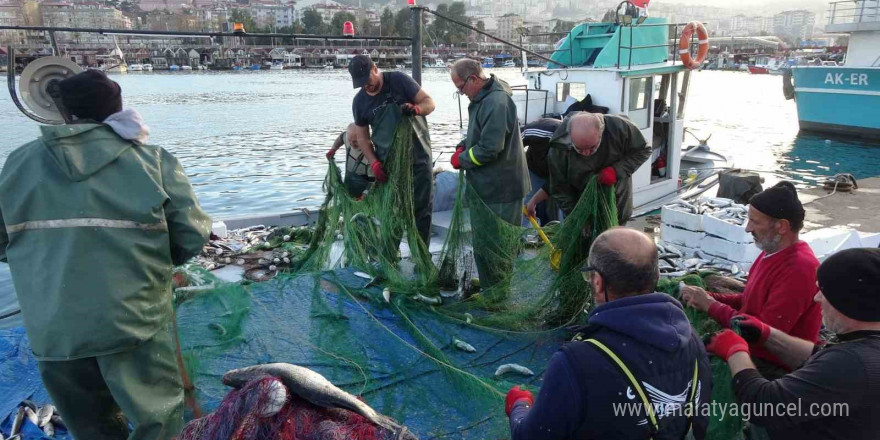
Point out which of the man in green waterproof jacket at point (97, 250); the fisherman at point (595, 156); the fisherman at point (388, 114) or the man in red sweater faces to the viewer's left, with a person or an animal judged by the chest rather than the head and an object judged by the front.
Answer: the man in red sweater

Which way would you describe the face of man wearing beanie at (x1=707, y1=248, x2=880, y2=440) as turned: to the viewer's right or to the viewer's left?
to the viewer's left

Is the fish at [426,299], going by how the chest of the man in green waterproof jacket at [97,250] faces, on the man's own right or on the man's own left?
on the man's own right

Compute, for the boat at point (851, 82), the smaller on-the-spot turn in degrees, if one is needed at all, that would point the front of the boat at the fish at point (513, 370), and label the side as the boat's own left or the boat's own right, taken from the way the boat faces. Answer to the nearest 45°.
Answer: approximately 90° to the boat's own left

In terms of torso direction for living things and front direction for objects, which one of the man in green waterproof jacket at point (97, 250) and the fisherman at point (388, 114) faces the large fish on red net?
the fisherman

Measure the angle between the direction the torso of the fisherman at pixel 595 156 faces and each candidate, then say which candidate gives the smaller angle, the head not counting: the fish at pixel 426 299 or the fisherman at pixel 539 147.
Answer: the fish

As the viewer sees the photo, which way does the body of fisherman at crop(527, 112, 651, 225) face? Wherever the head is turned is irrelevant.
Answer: toward the camera

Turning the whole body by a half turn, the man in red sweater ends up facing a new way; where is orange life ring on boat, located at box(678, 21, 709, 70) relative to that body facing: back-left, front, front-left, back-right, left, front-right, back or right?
left

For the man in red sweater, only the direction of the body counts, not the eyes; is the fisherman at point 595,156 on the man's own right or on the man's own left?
on the man's own right

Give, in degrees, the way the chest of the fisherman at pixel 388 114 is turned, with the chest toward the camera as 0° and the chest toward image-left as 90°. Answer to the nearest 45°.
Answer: approximately 0°

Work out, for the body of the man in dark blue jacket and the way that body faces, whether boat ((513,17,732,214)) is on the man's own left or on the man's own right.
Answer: on the man's own right

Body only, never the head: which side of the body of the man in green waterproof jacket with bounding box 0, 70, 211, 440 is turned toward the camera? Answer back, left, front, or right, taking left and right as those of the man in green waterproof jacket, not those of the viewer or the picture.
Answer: back

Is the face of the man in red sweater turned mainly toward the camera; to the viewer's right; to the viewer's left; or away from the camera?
to the viewer's left

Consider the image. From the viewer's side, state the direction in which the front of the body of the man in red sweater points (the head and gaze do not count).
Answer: to the viewer's left

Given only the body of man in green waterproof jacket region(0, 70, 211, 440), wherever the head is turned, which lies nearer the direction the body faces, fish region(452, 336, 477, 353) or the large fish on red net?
the fish

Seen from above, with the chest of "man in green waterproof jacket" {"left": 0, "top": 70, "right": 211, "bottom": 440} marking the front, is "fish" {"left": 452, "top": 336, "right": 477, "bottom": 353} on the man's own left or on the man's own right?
on the man's own right
